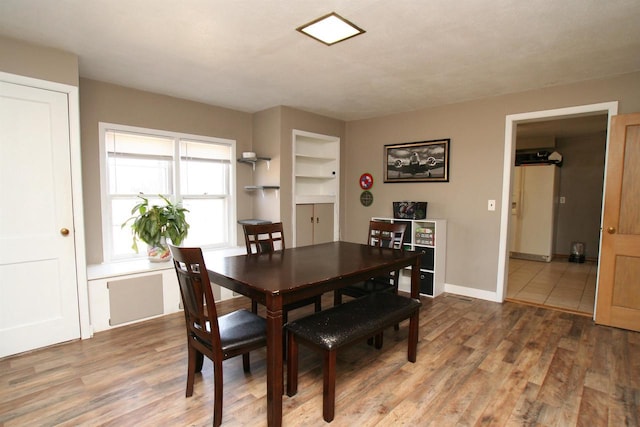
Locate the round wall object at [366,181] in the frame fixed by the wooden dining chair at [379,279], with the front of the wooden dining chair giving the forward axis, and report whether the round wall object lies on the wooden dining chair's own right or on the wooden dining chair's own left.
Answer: on the wooden dining chair's own right

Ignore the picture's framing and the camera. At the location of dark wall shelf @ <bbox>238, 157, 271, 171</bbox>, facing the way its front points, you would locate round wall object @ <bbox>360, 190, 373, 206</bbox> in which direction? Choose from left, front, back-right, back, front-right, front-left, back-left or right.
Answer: back-left

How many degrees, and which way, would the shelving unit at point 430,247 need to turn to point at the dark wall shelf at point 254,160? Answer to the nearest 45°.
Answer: approximately 45° to its right

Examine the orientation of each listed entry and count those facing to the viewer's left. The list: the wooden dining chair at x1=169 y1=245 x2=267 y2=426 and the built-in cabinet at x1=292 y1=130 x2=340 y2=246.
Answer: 0

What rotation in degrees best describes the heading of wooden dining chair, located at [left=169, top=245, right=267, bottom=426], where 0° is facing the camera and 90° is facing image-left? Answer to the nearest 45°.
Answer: approximately 225°

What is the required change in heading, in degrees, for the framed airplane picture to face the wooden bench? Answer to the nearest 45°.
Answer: approximately 45° to its left

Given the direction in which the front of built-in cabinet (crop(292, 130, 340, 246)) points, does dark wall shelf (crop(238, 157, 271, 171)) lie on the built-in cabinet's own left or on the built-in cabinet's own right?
on the built-in cabinet's own right

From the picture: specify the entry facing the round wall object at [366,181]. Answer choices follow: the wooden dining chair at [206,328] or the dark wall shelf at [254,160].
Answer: the wooden dining chair

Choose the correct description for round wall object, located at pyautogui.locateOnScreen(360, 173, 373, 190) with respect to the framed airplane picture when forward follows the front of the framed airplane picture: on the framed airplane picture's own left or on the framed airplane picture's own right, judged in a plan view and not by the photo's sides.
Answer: on the framed airplane picture's own right

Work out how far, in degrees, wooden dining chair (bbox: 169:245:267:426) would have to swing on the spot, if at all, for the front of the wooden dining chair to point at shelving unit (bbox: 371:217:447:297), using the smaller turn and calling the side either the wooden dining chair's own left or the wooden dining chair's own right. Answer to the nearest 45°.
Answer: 0° — it already faces it

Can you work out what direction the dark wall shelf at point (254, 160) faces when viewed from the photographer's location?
facing the viewer and to the left of the viewer

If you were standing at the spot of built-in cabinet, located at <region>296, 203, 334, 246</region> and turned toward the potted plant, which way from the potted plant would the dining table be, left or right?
left

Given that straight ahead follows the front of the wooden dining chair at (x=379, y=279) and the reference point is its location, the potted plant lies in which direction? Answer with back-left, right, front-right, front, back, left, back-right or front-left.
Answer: front-right

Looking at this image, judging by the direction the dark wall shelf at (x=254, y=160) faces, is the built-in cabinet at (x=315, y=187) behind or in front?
behind

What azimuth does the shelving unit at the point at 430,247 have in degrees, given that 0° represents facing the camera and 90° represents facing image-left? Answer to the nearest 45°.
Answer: approximately 45°
